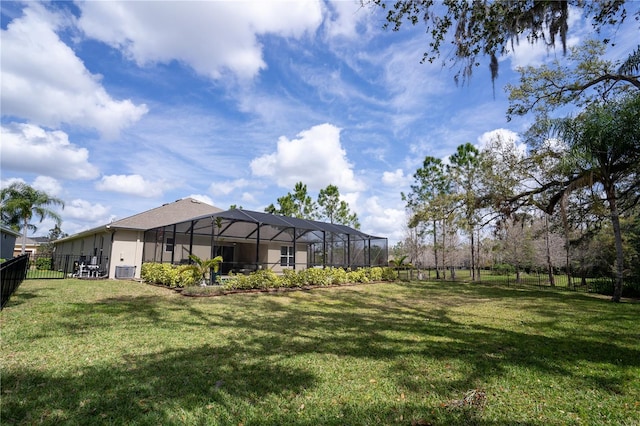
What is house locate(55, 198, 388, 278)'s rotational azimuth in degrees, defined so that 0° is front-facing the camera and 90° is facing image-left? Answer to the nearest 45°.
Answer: approximately 135°

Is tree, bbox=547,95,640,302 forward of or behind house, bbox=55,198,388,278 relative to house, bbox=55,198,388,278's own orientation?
behind

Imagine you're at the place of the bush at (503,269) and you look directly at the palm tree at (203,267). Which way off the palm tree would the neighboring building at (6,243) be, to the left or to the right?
right

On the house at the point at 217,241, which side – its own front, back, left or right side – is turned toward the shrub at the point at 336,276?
back

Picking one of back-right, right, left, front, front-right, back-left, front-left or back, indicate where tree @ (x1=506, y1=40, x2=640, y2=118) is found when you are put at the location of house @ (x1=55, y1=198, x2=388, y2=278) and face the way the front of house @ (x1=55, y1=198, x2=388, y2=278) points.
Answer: back

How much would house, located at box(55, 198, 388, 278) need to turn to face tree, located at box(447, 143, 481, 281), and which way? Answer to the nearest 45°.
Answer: approximately 135° to its right

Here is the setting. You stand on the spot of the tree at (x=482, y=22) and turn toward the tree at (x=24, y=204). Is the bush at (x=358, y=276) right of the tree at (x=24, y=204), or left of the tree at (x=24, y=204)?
right
